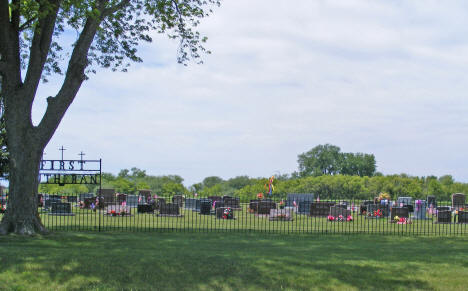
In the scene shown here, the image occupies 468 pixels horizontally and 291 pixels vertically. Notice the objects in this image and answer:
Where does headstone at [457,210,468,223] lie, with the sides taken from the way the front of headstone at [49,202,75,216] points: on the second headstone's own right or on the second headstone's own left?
on the second headstone's own left

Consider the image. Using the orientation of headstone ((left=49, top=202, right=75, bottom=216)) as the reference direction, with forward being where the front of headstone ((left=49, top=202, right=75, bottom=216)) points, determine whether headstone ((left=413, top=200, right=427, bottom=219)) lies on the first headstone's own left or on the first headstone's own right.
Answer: on the first headstone's own left

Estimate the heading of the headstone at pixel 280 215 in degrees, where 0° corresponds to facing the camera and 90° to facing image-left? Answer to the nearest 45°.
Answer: approximately 0°

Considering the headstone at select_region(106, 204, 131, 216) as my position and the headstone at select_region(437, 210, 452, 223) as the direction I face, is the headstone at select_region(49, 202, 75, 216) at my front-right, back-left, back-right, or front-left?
back-right

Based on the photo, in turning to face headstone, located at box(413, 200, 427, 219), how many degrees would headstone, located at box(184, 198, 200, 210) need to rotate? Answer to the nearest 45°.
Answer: approximately 45° to its left

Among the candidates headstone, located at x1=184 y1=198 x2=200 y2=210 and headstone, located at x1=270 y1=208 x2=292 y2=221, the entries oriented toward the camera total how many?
2

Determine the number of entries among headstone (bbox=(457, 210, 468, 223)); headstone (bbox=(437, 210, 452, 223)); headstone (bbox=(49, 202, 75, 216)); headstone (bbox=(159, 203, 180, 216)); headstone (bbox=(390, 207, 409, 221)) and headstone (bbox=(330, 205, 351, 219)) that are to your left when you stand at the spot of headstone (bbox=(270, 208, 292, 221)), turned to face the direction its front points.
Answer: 4
